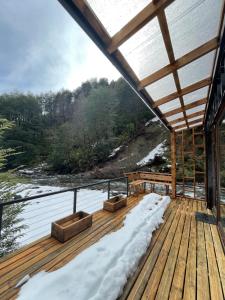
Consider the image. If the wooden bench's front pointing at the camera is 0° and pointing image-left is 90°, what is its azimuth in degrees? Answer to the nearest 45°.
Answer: approximately 0°

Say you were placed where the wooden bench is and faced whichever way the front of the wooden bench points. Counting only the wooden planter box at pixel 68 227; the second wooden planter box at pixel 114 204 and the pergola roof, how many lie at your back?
0

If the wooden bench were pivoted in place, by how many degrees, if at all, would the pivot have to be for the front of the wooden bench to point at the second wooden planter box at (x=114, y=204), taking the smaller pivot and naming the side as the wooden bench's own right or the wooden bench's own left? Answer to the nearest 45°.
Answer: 0° — it already faces it

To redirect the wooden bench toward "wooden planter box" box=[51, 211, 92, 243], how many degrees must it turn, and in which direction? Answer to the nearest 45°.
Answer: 0° — it already faces it

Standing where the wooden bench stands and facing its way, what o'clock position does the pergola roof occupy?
The pergola roof is roughly at 12 o'clock from the wooden bench.
